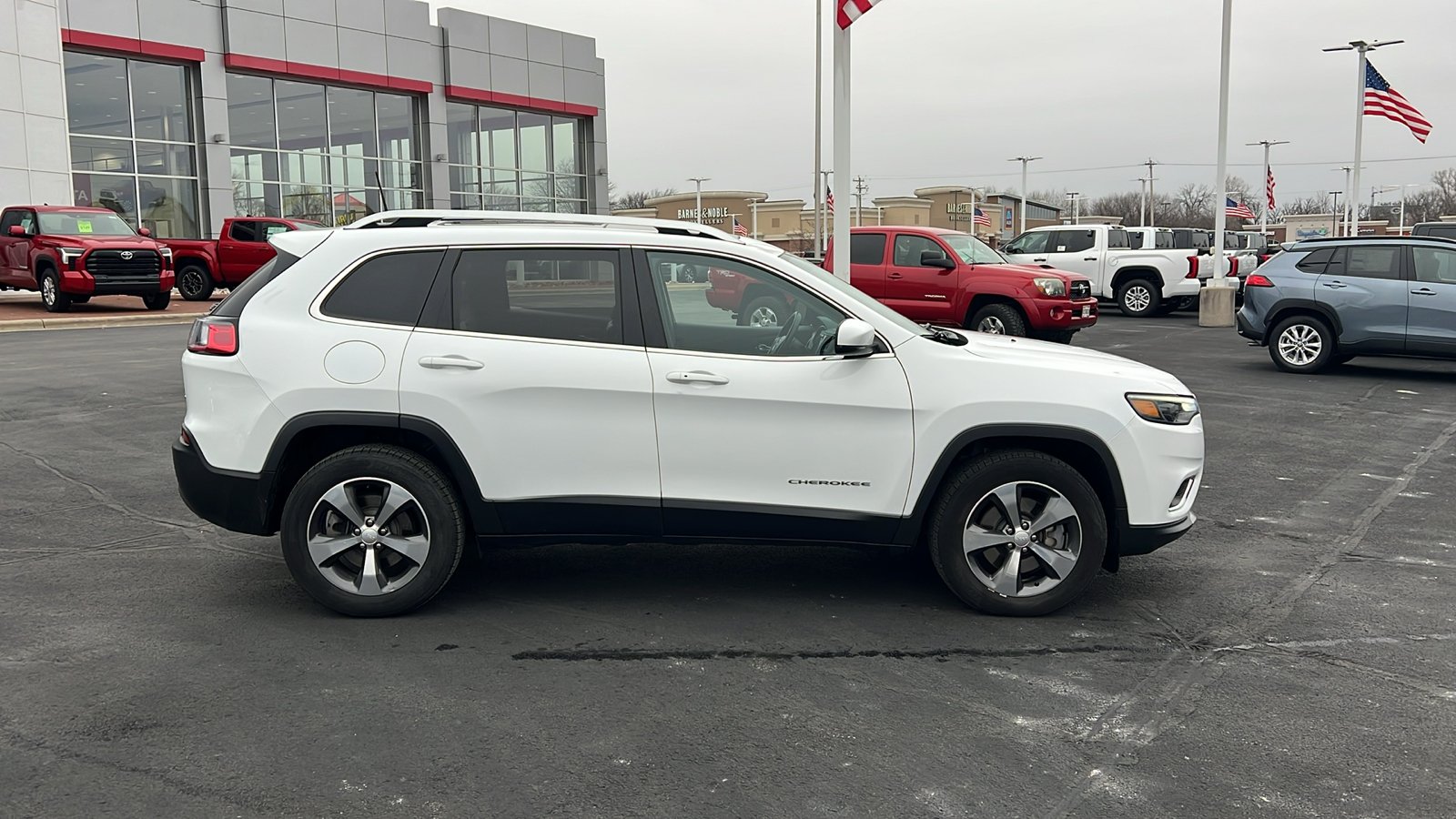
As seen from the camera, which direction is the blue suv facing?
to the viewer's right

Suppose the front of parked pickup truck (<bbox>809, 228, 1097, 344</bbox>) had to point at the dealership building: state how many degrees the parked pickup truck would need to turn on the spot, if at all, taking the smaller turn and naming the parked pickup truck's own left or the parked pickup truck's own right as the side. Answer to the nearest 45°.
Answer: approximately 180°

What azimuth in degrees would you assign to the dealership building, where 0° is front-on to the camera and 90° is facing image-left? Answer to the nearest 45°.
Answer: approximately 315°

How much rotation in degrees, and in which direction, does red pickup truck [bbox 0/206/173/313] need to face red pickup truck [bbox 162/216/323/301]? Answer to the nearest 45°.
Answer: approximately 90° to its left

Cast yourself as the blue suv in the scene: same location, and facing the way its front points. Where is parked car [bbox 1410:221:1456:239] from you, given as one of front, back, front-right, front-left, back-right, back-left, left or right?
left

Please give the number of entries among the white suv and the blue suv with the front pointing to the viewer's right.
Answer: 2

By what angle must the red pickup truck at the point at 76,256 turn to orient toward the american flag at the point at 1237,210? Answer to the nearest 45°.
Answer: approximately 45° to its left

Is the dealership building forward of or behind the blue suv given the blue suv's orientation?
behind

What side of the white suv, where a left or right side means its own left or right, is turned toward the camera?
right

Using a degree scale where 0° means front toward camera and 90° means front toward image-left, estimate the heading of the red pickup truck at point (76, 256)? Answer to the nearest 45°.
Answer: approximately 315°
